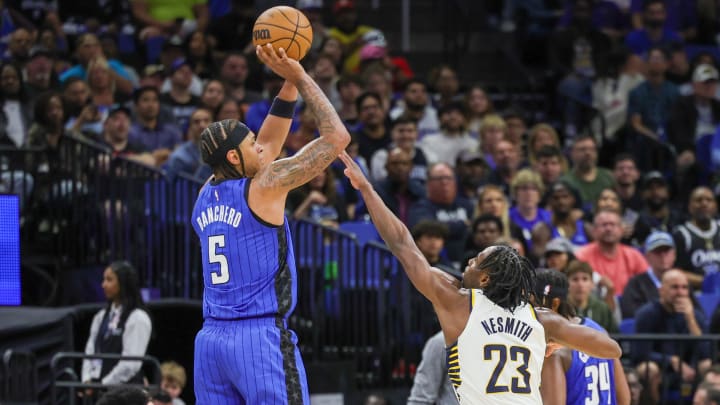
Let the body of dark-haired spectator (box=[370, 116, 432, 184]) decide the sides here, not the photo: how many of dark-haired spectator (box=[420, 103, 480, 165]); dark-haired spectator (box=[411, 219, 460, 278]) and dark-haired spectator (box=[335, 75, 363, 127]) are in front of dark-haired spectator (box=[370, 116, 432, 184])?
1

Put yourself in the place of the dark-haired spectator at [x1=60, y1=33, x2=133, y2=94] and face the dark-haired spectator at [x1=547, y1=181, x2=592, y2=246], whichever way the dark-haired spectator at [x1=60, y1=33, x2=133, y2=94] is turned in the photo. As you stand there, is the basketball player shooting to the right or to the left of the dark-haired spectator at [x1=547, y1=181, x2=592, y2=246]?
right

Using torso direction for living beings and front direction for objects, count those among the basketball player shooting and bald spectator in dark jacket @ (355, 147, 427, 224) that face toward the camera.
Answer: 1

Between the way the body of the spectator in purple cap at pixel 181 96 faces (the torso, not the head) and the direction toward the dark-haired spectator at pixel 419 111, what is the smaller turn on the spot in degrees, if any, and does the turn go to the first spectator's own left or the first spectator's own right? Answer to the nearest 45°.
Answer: approximately 90° to the first spectator's own left

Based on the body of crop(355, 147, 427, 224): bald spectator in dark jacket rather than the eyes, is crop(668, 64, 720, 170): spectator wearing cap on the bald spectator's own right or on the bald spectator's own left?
on the bald spectator's own left

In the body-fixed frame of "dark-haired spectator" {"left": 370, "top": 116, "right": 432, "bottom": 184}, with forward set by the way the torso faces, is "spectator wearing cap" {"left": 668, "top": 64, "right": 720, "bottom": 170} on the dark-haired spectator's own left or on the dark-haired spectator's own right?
on the dark-haired spectator's own left
